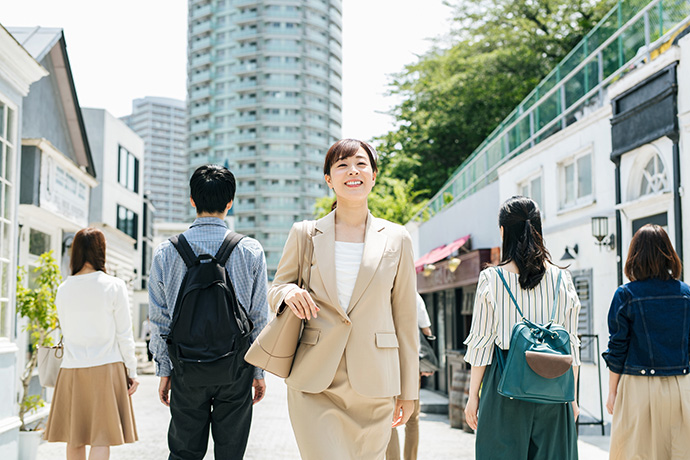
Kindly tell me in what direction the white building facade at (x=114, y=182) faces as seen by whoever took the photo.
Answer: facing the viewer and to the right of the viewer

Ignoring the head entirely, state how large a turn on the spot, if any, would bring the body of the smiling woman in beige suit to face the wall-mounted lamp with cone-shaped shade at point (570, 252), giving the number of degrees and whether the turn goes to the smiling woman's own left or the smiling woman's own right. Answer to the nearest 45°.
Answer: approximately 180°

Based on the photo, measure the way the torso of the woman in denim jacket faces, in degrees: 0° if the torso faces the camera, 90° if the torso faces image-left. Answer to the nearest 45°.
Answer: approximately 180°

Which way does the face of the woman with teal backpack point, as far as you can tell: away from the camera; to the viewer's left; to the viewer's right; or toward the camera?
away from the camera

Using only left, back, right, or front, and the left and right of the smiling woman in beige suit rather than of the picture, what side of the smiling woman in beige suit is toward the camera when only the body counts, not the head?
front

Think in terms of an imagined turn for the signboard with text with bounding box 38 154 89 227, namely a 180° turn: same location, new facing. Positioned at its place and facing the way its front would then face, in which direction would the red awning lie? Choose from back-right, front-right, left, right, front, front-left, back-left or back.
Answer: back-right

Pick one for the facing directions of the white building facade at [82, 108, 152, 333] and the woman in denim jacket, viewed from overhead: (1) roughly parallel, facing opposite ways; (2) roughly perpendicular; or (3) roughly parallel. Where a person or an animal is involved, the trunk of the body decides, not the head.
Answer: roughly perpendicular

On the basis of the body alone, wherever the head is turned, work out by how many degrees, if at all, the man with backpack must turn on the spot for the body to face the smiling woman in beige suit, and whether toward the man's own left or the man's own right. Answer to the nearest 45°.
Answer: approximately 135° to the man's own right

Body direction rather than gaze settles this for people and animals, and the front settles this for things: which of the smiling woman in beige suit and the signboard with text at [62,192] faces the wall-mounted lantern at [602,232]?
the signboard with text

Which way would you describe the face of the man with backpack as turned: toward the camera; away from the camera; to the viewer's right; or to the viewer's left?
away from the camera

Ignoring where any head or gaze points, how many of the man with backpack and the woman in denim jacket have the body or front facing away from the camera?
2

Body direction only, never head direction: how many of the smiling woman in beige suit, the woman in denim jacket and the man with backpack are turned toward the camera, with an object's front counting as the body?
1

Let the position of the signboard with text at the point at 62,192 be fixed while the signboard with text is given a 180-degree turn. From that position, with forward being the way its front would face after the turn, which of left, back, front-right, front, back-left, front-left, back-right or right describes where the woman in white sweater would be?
back-left

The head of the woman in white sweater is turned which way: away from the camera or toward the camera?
away from the camera

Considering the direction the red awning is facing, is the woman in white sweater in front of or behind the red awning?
in front

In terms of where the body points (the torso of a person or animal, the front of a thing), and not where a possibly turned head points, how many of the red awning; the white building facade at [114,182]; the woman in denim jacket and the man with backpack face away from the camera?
2

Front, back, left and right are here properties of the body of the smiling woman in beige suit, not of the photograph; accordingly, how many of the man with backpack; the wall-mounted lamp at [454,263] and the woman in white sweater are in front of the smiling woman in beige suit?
0

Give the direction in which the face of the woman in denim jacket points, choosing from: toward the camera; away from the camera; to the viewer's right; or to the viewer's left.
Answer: away from the camera

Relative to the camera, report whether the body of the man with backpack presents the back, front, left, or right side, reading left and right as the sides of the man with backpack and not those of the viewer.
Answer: back

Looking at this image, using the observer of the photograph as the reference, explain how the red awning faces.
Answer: facing the viewer and to the left of the viewer

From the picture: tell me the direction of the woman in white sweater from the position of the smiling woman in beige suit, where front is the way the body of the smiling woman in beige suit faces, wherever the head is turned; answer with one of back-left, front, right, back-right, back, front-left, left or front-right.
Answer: back-right
